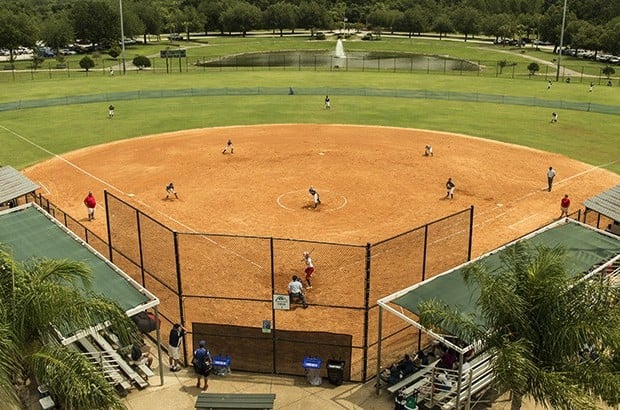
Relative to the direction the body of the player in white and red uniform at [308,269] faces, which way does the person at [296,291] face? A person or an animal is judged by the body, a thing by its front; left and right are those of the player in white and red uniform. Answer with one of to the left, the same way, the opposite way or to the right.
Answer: to the right

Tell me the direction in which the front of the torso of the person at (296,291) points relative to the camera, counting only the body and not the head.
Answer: away from the camera

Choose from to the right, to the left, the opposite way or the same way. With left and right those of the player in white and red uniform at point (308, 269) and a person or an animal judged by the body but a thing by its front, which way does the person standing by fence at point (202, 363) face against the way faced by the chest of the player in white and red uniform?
to the right

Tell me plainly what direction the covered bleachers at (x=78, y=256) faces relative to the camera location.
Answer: facing away from the viewer and to the right of the viewer

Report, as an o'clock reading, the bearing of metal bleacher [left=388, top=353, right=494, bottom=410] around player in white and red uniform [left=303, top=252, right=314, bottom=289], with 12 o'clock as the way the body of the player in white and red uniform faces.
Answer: The metal bleacher is roughly at 8 o'clock from the player in white and red uniform.

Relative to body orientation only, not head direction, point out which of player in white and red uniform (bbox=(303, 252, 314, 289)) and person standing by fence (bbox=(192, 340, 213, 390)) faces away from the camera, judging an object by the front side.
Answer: the person standing by fence

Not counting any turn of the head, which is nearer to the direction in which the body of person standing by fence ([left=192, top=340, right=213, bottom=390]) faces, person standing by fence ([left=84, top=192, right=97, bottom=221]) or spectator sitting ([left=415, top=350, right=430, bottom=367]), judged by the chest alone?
the person standing by fence

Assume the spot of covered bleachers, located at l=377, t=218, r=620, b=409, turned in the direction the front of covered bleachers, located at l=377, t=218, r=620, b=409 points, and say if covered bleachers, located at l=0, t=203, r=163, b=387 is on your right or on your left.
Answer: on your left

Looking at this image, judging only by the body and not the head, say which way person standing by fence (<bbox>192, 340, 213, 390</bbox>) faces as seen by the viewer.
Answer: away from the camera

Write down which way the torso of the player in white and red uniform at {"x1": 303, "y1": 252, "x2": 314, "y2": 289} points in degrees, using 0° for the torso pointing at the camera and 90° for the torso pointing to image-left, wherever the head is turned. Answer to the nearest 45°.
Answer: approximately 90°

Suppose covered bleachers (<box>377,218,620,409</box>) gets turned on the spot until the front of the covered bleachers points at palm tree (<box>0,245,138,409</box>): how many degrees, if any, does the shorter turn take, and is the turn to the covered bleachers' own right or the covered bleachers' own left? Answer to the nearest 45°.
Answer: approximately 90° to the covered bleachers' own left

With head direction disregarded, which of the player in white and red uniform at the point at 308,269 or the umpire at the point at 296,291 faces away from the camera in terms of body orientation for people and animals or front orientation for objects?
the umpire

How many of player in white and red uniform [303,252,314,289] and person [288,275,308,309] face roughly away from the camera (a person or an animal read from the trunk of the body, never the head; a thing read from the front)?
1
